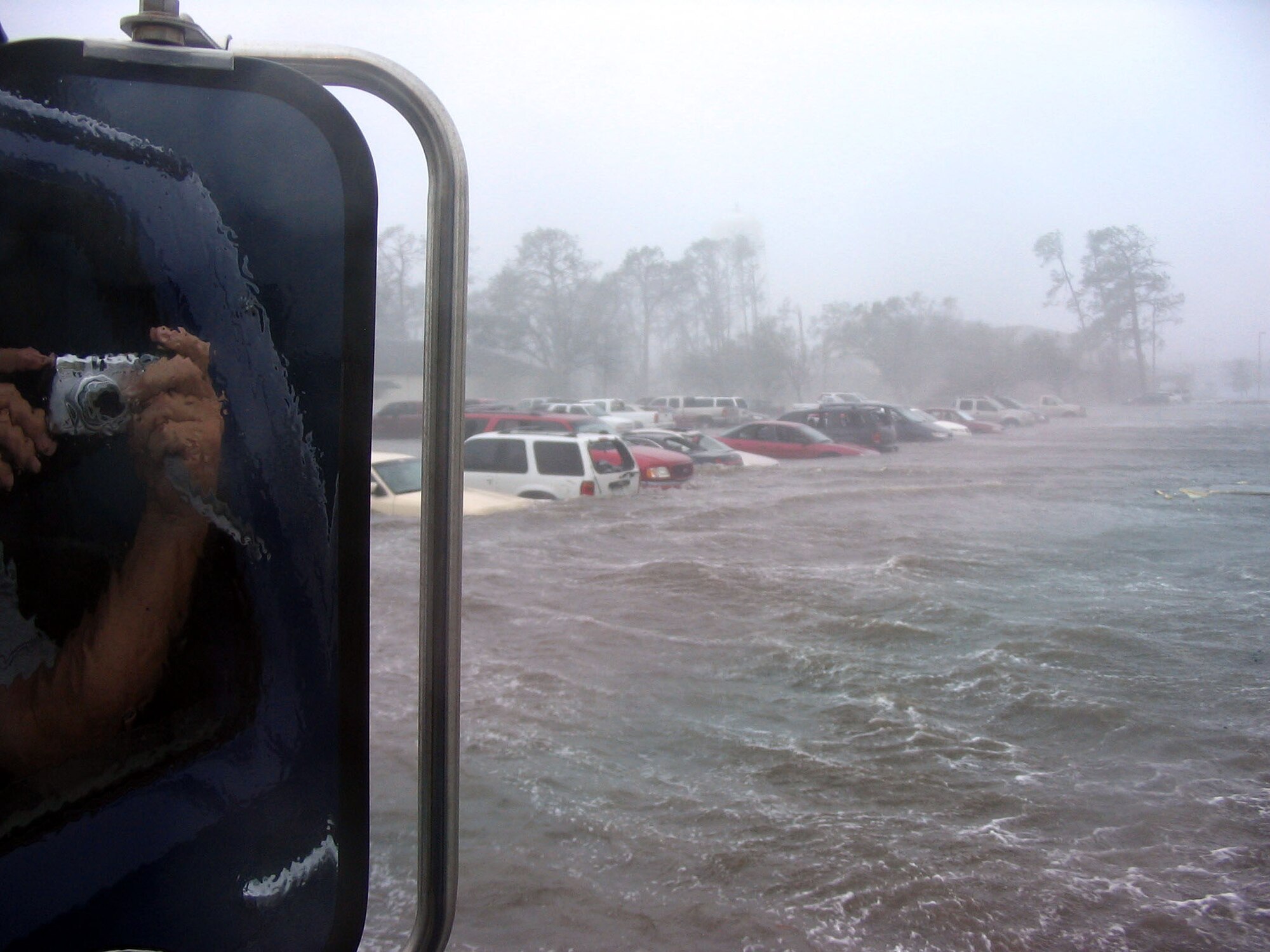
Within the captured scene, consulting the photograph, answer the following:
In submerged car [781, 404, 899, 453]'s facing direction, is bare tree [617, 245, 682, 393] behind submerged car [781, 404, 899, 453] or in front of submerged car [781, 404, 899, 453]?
in front

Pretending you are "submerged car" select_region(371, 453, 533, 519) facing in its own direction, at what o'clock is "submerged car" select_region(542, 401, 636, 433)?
"submerged car" select_region(542, 401, 636, 433) is roughly at 8 o'clock from "submerged car" select_region(371, 453, 533, 519).

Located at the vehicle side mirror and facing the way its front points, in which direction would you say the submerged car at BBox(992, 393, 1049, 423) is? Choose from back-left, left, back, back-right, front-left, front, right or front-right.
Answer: back-left

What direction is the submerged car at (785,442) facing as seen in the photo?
to the viewer's right

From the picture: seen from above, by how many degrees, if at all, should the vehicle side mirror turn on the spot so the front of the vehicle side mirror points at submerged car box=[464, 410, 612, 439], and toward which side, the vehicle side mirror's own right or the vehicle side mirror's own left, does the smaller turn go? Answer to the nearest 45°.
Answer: approximately 180°

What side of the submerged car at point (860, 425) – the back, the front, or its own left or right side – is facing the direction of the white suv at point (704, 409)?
front

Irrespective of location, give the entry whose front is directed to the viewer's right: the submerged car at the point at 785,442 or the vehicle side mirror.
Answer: the submerged car

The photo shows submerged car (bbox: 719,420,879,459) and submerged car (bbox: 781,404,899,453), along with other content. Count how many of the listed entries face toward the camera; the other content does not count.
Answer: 0

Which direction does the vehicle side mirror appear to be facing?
toward the camera

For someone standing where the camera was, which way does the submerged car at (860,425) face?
facing away from the viewer and to the left of the viewer

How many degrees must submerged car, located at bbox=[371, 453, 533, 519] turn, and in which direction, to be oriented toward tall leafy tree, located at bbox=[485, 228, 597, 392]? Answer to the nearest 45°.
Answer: approximately 135° to its left

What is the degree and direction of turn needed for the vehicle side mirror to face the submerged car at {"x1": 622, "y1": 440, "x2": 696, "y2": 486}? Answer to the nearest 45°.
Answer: approximately 135° to its left
